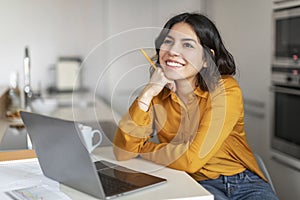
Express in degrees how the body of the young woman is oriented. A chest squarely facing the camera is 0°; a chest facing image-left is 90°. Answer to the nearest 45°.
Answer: approximately 45°

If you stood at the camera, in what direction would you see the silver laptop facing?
facing away from the viewer and to the right of the viewer

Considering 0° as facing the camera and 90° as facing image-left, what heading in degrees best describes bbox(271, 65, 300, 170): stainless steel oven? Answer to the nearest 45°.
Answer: approximately 45°

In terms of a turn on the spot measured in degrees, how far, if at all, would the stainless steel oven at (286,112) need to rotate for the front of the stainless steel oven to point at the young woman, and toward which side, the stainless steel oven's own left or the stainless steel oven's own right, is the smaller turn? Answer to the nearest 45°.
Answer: approximately 45° to the stainless steel oven's own left

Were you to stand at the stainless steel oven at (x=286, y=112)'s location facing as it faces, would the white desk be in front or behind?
in front

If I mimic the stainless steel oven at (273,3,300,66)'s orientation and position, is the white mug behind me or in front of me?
in front
